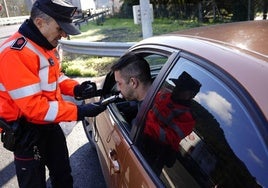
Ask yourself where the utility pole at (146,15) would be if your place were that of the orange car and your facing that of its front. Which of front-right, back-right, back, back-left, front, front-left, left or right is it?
front-right

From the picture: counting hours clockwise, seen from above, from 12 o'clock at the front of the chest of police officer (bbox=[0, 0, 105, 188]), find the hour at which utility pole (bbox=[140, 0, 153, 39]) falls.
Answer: The utility pole is roughly at 10 o'clock from the police officer.

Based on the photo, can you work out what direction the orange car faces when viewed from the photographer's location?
facing away from the viewer and to the left of the viewer

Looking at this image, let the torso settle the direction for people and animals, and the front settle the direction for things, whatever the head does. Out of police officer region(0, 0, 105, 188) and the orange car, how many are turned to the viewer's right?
1

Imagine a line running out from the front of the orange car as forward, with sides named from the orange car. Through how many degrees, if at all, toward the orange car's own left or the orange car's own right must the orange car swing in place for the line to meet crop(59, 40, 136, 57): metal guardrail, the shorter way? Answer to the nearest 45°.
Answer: approximately 45° to the orange car's own right

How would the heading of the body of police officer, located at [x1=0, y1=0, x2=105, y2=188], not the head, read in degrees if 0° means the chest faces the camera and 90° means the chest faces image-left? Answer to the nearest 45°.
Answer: approximately 270°

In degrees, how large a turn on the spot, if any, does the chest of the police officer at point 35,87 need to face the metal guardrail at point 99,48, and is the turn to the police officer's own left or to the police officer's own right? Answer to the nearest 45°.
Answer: approximately 90° to the police officer's own left

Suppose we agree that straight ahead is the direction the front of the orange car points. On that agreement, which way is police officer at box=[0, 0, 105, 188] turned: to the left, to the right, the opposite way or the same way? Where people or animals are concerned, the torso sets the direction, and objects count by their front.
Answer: to the right

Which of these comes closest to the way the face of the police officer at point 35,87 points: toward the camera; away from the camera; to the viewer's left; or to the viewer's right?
to the viewer's right
